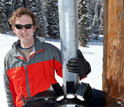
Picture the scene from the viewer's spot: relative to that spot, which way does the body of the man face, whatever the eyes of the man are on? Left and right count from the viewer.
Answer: facing the viewer

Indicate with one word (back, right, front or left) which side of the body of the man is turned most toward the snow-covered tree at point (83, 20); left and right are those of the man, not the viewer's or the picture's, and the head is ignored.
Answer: back

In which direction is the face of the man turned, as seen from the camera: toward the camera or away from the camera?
toward the camera

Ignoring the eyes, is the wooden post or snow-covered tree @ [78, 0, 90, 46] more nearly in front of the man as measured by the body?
the wooden post

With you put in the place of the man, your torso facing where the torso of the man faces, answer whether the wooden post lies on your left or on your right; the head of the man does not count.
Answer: on your left
